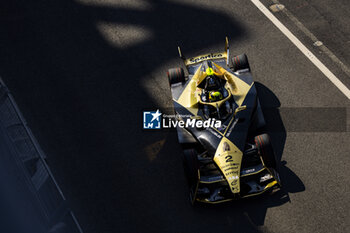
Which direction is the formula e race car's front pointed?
toward the camera
